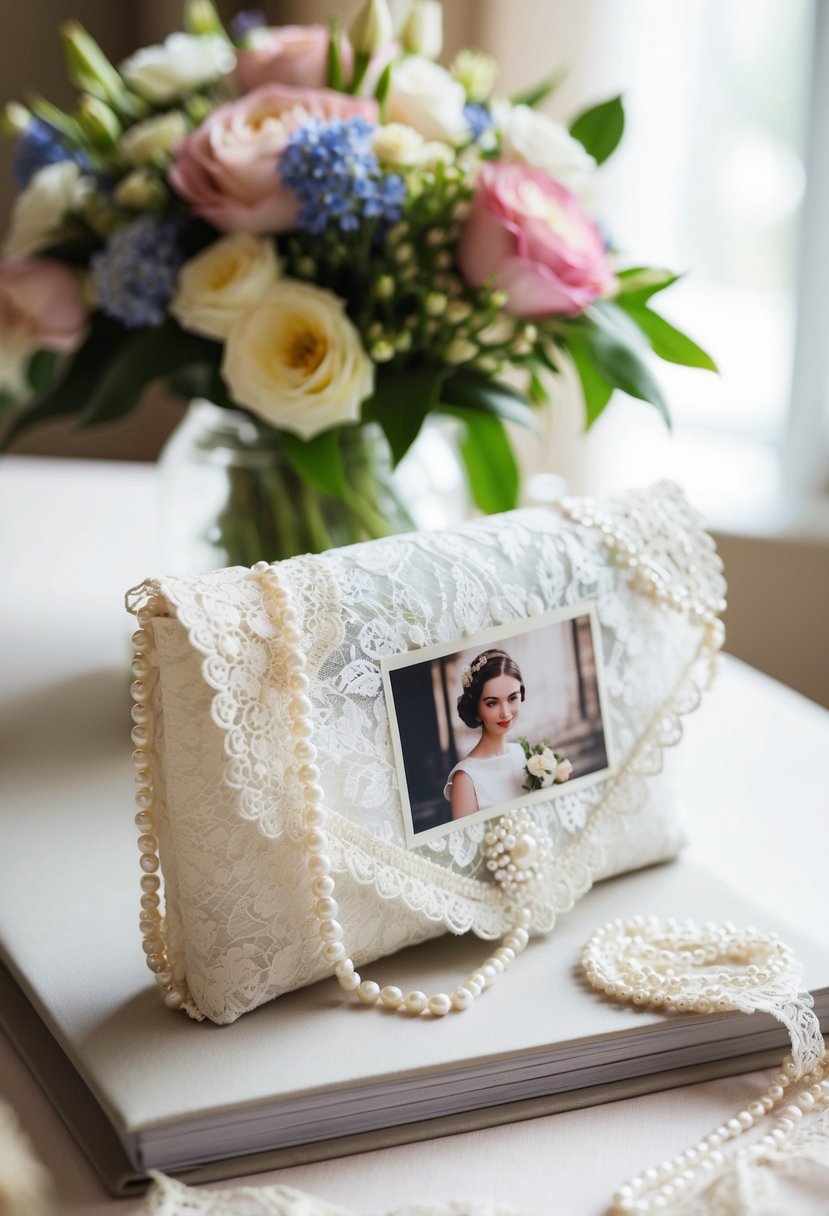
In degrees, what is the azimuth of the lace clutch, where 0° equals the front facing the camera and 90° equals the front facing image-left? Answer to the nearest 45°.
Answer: approximately 315°
